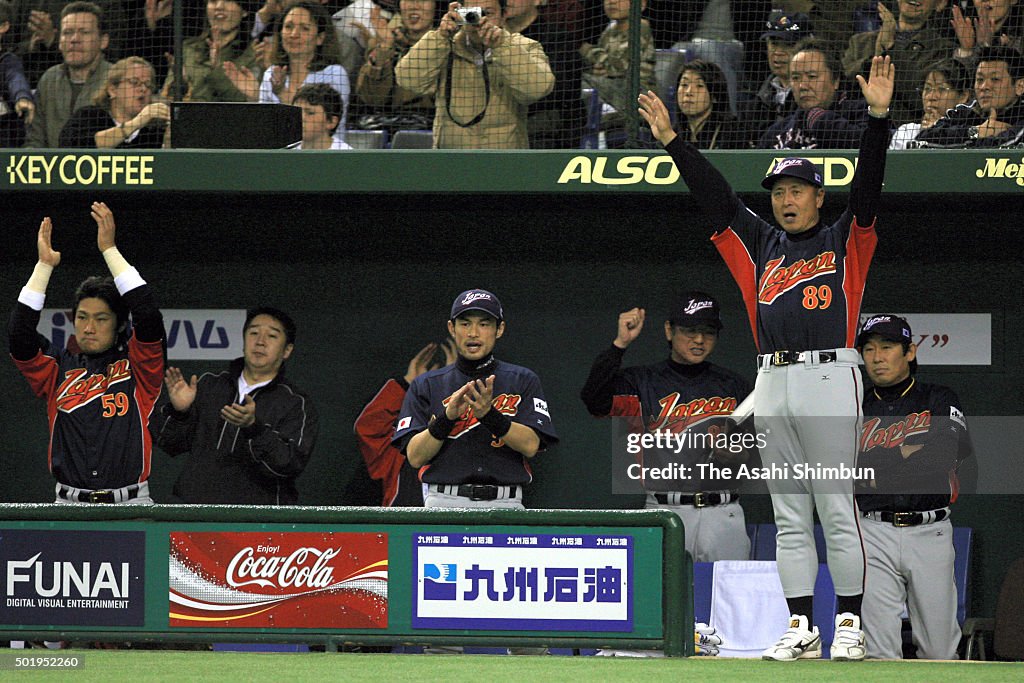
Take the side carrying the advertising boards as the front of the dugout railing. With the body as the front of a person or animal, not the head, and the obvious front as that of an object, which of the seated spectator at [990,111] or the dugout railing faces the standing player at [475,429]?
the seated spectator

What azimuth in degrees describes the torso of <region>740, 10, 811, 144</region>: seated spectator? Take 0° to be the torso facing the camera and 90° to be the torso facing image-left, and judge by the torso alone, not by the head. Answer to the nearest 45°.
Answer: approximately 0°

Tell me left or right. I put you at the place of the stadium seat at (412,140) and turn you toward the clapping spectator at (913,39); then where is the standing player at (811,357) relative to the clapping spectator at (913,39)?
right

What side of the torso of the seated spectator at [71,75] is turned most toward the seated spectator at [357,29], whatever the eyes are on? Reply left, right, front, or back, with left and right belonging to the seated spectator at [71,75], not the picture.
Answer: left
